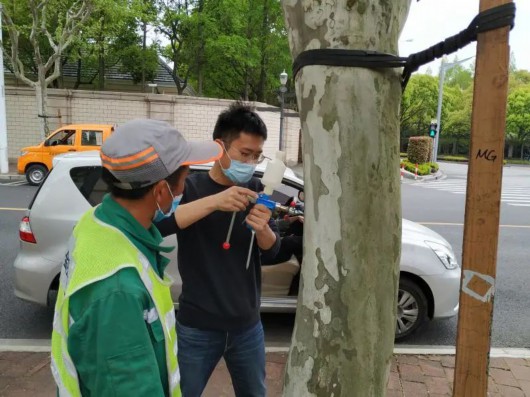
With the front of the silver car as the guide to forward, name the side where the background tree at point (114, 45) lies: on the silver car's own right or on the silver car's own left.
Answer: on the silver car's own left

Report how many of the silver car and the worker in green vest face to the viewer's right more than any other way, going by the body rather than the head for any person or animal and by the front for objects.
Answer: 2

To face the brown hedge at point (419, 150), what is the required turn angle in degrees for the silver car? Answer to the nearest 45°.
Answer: approximately 45° to its left

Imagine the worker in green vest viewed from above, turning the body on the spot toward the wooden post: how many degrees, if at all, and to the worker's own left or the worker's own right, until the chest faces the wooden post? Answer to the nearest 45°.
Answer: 0° — they already face it

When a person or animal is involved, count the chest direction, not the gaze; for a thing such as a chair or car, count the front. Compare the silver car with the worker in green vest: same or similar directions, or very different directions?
same or similar directions

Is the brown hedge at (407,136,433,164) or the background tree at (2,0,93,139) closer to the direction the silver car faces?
the brown hedge

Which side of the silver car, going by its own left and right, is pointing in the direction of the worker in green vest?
right

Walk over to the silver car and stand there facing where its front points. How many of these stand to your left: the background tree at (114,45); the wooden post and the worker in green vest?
1

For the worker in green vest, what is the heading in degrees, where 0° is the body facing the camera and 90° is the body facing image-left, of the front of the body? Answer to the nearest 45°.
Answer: approximately 270°

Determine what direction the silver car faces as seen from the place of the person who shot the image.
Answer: facing to the right of the viewer

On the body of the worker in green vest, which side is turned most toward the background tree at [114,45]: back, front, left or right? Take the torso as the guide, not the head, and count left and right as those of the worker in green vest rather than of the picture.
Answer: left

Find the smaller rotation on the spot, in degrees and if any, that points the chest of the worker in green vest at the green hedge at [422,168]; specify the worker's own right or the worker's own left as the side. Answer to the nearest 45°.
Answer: approximately 45° to the worker's own left

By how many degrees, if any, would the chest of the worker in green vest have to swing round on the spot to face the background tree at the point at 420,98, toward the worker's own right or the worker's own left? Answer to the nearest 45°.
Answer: approximately 45° to the worker's own left

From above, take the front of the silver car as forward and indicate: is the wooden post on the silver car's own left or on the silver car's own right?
on the silver car's own right
